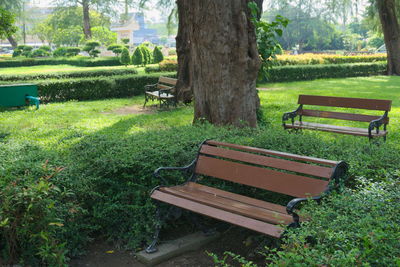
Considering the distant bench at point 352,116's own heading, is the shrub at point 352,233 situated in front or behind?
in front

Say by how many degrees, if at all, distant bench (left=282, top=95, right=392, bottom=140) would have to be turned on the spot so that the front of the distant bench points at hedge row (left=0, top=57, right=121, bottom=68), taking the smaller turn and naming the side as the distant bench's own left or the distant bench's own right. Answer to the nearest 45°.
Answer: approximately 90° to the distant bench's own right

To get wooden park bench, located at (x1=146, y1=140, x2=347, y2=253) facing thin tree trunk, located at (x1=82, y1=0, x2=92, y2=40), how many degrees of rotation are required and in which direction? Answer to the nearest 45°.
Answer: approximately 135° to its right

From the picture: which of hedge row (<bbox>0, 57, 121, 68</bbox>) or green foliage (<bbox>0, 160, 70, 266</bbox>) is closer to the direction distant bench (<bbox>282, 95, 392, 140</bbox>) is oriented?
the green foliage

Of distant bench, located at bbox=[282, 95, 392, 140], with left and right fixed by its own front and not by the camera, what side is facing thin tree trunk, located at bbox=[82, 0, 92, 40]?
right

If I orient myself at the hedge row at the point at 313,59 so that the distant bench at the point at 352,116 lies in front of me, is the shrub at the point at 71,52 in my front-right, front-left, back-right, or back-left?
back-right

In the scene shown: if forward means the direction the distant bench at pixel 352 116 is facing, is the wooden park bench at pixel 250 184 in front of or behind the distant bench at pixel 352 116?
in front

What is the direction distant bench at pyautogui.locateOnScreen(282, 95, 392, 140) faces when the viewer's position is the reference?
facing the viewer and to the left of the viewer

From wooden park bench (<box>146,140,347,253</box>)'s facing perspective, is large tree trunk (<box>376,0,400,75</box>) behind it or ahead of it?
behind

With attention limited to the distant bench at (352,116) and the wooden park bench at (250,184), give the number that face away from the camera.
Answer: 0

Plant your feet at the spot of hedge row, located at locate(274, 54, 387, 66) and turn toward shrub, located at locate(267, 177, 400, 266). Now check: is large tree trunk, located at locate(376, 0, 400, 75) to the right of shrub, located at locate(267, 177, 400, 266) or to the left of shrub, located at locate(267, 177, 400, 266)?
left

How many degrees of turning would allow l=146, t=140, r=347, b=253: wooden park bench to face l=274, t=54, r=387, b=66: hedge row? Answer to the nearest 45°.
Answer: approximately 135° to its right

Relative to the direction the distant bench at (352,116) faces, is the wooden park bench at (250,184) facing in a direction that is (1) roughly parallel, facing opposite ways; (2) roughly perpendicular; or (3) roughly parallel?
roughly parallel
